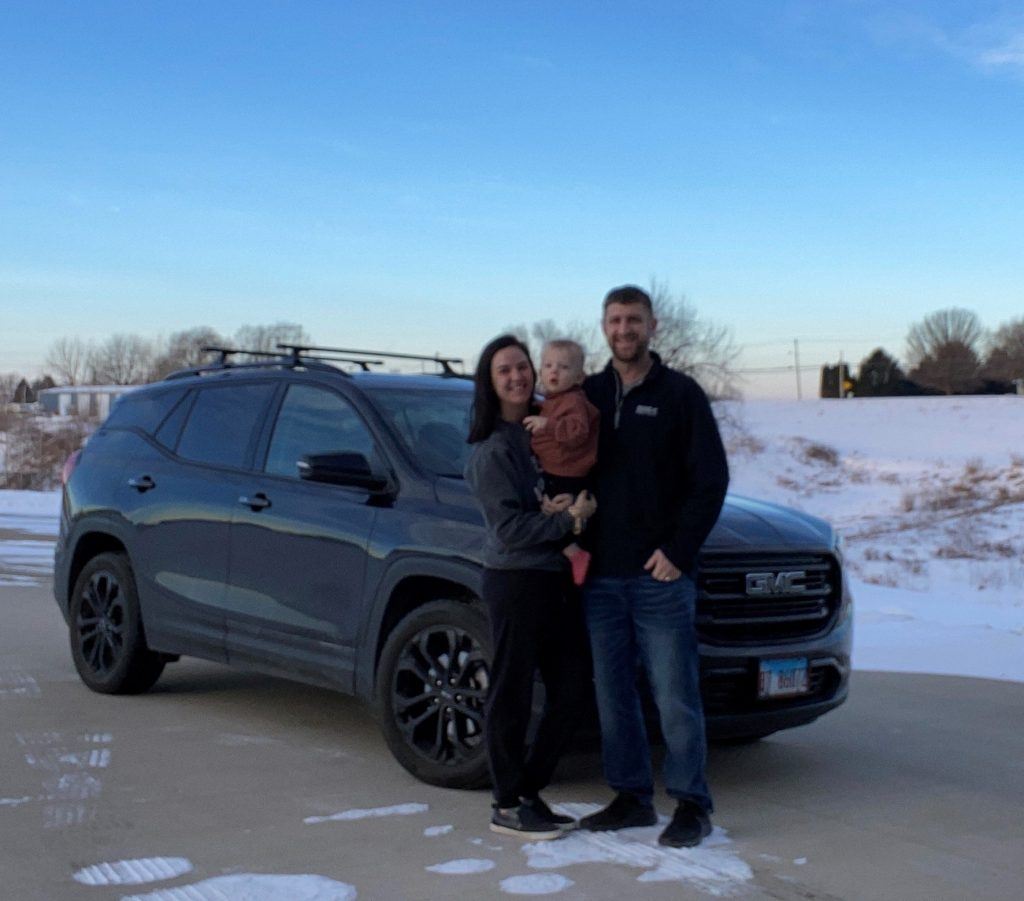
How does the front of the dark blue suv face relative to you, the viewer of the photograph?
facing the viewer and to the right of the viewer

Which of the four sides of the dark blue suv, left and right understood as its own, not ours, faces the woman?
front

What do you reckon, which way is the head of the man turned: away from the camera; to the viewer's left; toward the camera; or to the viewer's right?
toward the camera

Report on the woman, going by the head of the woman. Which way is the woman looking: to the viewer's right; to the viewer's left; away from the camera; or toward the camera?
toward the camera

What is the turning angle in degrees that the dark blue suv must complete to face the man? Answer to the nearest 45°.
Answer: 0° — it already faces them

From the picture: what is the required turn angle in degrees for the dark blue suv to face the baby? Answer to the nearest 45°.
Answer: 0° — it already faces them
